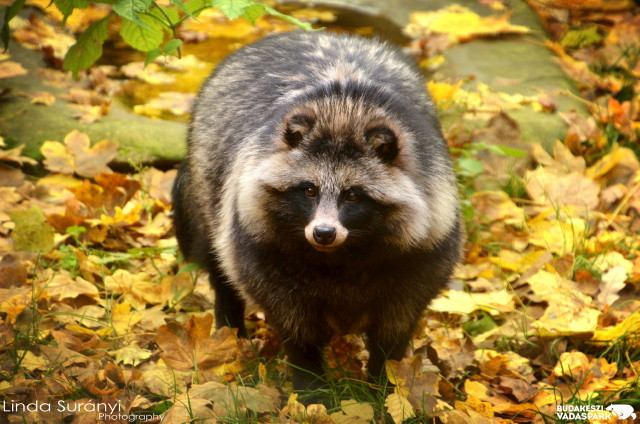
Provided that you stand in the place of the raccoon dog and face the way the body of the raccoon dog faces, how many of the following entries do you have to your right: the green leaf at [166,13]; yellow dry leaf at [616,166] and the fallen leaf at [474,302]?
1

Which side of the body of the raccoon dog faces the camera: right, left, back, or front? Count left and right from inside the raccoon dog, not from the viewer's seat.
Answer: front

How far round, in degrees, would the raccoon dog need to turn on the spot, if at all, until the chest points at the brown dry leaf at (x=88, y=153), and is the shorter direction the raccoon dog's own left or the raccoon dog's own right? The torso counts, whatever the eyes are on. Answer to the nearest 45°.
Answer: approximately 135° to the raccoon dog's own right

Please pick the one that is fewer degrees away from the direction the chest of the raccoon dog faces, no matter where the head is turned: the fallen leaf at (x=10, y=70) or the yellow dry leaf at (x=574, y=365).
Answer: the yellow dry leaf

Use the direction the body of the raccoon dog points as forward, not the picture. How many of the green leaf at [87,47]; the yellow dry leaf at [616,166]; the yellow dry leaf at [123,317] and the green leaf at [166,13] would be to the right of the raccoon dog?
3

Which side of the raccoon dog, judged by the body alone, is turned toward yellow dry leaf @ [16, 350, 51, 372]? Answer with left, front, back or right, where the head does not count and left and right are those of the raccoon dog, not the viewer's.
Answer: right

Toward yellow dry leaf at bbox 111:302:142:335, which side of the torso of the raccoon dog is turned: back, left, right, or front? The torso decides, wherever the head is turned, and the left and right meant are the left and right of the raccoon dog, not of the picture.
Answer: right

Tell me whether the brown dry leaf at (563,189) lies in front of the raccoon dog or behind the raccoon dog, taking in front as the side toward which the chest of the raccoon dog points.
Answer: behind

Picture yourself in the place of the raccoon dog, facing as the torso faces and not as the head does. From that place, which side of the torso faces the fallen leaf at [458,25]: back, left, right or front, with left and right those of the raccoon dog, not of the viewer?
back

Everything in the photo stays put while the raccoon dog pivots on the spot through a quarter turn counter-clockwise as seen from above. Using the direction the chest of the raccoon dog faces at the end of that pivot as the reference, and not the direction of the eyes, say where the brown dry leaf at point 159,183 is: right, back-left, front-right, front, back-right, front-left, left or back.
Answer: back-left

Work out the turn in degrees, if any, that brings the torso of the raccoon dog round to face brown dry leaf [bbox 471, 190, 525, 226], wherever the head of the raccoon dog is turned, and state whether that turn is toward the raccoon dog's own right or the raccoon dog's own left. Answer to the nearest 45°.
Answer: approximately 135° to the raccoon dog's own left

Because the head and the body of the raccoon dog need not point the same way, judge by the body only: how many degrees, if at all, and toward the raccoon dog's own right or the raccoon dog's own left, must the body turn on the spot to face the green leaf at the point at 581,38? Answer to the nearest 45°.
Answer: approximately 135° to the raccoon dog's own left

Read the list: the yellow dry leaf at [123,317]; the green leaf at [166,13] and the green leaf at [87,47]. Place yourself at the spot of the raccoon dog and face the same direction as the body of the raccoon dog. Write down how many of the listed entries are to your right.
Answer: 3

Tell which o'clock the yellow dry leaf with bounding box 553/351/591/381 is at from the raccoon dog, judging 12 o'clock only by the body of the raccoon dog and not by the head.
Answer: The yellow dry leaf is roughly at 9 o'clock from the raccoon dog.

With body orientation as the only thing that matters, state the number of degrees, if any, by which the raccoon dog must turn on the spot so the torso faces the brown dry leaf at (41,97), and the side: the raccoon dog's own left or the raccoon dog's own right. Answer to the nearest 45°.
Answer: approximately 135° to the raccoon dog's own right
